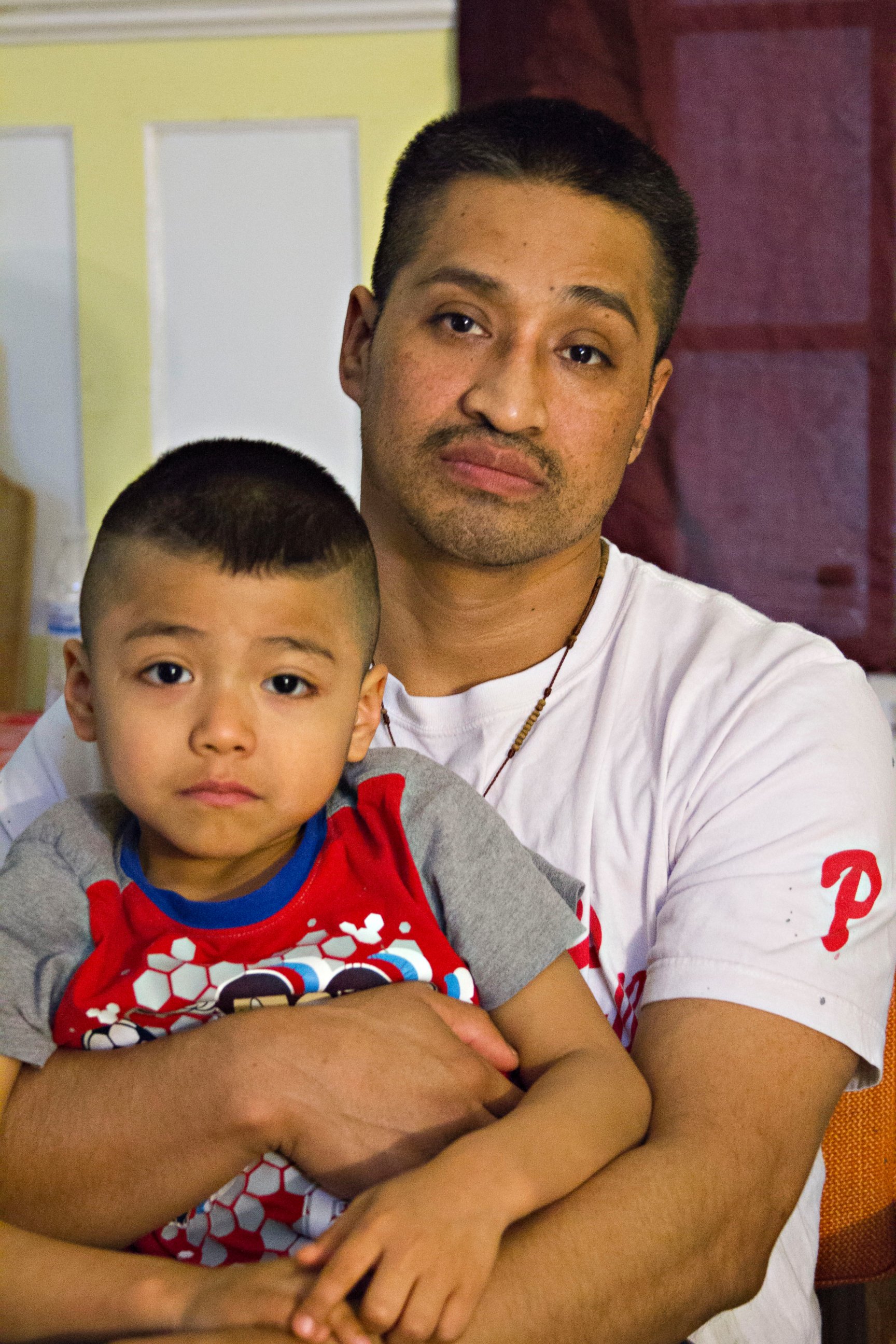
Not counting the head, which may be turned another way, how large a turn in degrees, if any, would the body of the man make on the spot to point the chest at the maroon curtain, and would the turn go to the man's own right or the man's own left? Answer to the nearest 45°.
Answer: approximately 180°

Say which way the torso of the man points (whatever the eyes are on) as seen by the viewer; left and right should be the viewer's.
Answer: facing the viewer

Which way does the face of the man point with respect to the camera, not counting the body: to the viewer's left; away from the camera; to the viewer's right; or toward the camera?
toward the camera

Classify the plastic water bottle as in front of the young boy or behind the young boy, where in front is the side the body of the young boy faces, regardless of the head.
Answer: behind

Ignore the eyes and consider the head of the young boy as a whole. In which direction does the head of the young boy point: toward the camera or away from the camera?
toward the camera

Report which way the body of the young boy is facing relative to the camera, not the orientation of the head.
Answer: toward the camera

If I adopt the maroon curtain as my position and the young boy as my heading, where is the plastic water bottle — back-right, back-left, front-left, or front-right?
front-right
